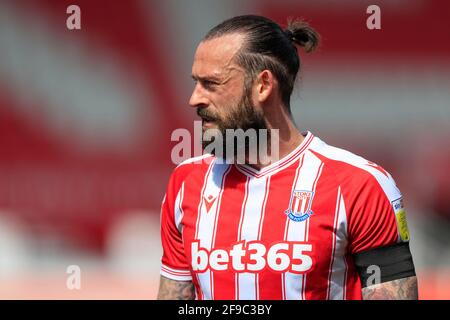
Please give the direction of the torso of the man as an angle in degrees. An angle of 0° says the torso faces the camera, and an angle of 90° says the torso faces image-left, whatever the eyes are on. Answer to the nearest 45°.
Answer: approximately 45°

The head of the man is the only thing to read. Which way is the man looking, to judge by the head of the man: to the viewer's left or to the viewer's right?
to the viewer's left
